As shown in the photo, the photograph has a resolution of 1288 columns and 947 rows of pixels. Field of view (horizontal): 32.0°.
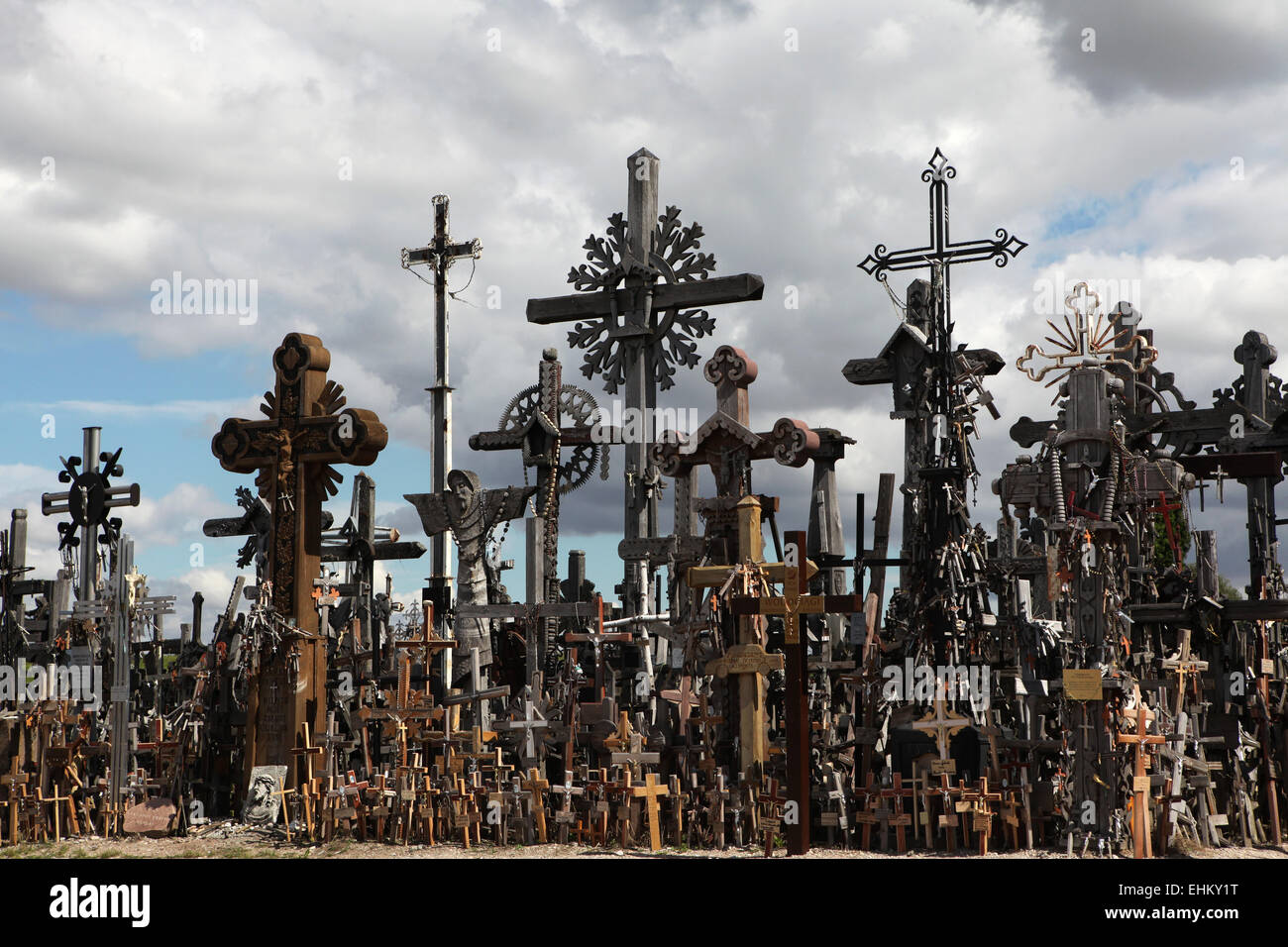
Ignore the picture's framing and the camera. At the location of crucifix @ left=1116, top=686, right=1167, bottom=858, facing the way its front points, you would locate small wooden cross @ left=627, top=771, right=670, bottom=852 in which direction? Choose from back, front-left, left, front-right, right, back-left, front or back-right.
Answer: right

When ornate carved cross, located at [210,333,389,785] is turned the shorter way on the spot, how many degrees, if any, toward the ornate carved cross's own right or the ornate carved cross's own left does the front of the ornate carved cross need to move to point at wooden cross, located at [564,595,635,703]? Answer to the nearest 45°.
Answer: approximately 135° to the ornate carved cross's own left

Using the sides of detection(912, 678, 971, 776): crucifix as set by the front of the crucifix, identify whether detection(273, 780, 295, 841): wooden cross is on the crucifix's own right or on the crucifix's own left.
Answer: on the crucifix's own right

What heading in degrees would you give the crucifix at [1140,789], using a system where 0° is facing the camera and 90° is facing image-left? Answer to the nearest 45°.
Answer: approximately 0°

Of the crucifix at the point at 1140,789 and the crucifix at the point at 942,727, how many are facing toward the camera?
2

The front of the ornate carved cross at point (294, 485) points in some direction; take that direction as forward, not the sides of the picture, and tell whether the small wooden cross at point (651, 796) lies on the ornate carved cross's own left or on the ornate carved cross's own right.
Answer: on the ornate carved cross's own left

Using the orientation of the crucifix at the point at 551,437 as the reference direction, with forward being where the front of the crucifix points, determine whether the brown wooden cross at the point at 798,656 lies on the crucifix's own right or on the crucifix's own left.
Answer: on the crucifix's own left
